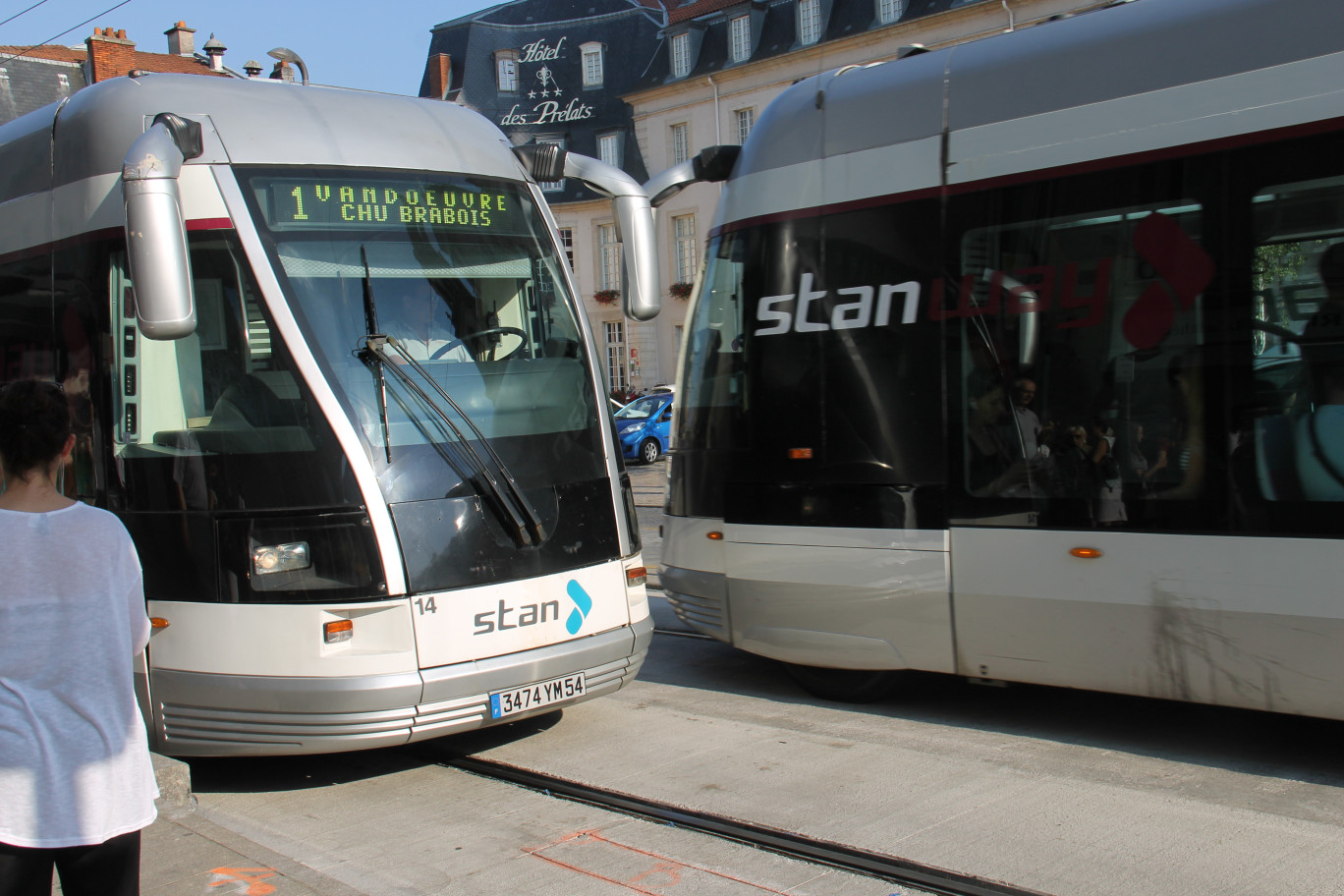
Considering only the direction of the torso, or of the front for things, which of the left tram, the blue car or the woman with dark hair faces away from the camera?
the woman with dark hair

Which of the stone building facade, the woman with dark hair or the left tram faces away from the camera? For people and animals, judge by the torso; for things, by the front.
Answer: the woman with dark hair

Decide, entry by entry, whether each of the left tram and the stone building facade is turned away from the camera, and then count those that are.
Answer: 0

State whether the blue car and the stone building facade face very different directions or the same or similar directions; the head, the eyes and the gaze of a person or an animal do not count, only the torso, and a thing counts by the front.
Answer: same or similar directions

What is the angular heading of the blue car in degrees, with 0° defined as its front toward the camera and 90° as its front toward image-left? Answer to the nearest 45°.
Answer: approximately 45°

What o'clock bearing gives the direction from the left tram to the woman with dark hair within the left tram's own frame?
The woman with dark hair is roughly at 2 o'clock from the left tram.

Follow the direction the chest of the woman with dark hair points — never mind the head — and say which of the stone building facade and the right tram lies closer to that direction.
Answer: the stone building facade

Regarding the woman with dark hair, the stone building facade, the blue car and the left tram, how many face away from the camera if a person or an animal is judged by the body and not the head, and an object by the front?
1

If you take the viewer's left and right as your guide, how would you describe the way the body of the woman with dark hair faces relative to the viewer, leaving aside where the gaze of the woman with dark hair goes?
facing away from the viewer

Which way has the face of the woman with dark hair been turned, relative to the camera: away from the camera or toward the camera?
away from the camera

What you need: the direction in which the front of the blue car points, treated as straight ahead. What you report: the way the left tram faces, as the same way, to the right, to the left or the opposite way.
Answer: to the left

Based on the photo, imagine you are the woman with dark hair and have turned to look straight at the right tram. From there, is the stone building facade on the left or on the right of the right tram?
left

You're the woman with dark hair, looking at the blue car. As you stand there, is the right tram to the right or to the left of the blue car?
right

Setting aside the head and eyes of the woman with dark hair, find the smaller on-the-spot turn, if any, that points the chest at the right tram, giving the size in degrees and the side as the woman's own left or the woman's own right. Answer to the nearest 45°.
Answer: approximately 90° to the woman's own right

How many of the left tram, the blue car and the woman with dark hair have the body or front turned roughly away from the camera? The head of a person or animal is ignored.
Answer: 1

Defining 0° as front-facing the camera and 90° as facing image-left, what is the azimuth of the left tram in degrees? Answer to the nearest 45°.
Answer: approximately 315°

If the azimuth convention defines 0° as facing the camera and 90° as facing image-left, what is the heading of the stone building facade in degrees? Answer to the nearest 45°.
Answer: approximately 45°
